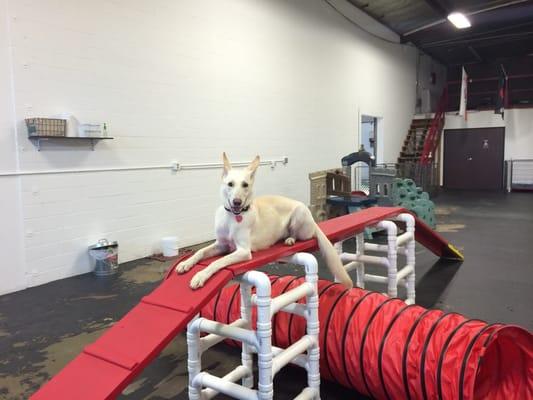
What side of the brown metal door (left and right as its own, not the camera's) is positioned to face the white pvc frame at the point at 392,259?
front

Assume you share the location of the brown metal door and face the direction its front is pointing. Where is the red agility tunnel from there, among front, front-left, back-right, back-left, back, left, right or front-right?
front

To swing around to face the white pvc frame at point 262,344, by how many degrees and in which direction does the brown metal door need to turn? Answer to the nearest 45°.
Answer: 0° — it already faces it

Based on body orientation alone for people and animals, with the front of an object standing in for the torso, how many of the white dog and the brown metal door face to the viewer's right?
0

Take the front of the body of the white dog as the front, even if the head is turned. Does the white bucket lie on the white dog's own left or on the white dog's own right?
on the white dog's own right

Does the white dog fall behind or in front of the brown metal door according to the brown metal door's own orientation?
in front

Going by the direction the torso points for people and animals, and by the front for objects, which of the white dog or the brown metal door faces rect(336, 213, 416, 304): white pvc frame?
the brown metal door

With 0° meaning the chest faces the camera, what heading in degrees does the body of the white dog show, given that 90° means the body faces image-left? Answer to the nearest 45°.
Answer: approximately 45°

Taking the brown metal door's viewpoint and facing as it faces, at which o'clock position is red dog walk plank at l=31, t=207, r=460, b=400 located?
The red dog walk plank is roughly at 12 o'clock from the brown metal door.

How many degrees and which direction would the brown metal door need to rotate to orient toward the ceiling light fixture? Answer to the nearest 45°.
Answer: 0° — it already faces it

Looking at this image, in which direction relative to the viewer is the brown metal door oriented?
toward the camera

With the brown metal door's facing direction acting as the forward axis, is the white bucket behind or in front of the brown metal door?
in front
